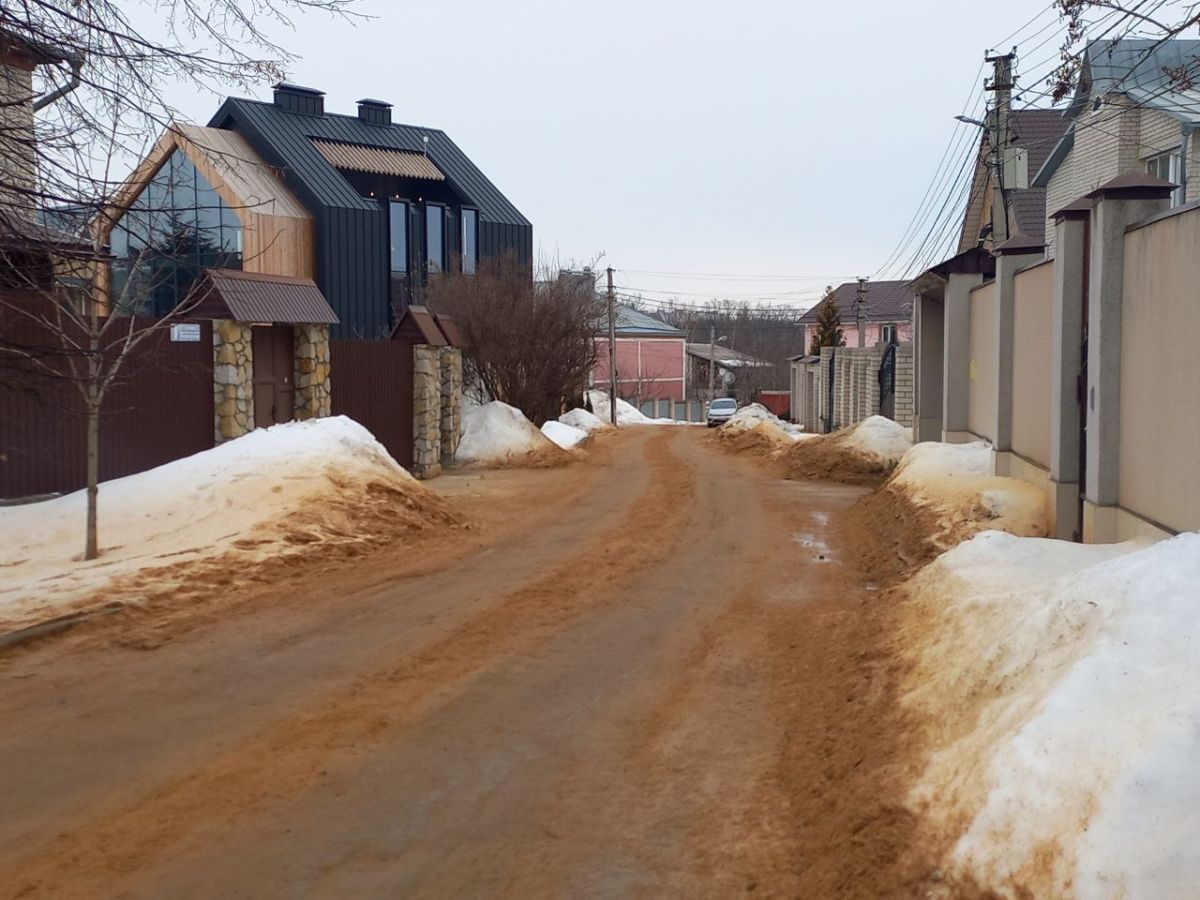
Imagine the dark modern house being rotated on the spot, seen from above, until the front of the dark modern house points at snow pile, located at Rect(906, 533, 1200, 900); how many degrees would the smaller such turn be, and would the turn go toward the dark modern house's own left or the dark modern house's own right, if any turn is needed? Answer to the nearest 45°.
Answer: approximately 45° to the dark modern house's own right

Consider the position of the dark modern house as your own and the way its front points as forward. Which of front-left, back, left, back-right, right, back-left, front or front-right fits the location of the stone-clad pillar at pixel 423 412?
front-right

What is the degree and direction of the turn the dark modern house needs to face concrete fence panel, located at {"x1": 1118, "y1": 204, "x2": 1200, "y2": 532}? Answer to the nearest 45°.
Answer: approximately 45° to its right

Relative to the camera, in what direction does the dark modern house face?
facing the viewer and to the right of the viewer

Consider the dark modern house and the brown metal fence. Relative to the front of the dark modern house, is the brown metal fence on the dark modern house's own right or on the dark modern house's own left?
on the dark modern house's own right

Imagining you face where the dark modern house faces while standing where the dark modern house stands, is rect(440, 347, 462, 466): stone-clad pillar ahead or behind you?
ahead

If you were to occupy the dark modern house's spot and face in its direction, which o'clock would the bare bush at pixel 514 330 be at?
The bare bush is roughly at 1 o'clock from the dark modern house.

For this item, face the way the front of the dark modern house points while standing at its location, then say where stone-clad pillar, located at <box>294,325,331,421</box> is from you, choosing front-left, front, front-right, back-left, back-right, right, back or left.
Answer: front-right
